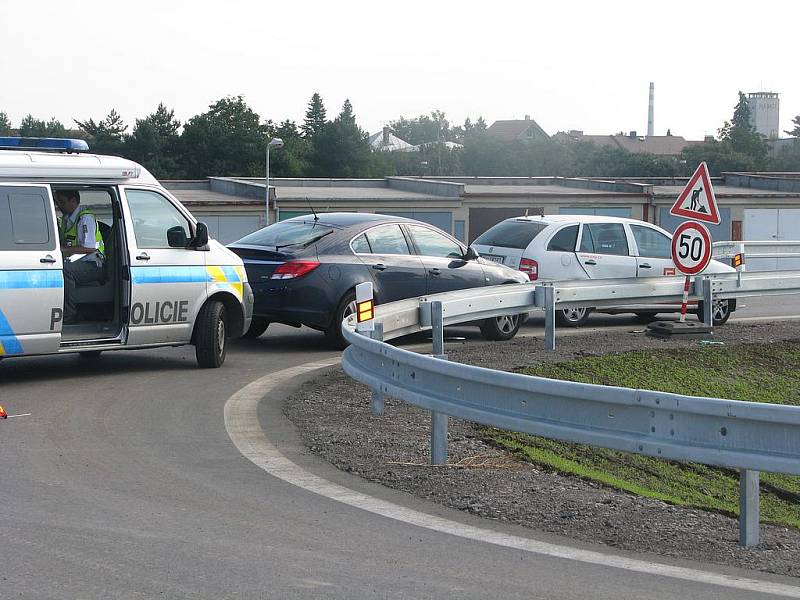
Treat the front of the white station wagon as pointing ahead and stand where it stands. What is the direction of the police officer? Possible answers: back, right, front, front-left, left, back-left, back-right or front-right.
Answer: back

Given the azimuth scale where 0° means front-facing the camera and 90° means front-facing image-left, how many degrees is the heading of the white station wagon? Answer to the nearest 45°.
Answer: approximately 225°

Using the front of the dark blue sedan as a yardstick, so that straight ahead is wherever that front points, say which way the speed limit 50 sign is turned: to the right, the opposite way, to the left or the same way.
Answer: the opposite way

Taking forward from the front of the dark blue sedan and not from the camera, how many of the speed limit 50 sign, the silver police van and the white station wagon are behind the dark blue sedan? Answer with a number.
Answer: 1

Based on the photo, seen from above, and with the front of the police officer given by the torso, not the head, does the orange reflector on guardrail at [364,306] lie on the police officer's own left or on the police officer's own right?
on the police officer's own left

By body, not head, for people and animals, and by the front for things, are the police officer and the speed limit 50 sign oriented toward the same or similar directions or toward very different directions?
same or similar directions

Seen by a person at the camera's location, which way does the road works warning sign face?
facing the viewer and to the left of the viewer

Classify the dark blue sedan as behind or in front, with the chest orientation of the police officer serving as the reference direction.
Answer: behind
